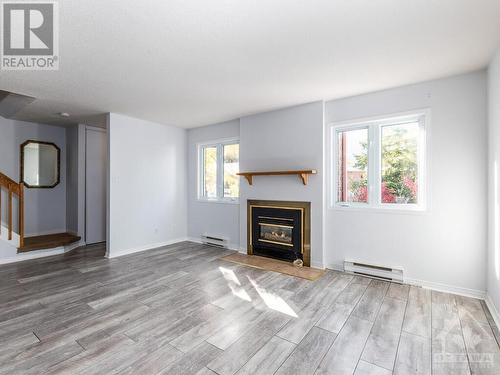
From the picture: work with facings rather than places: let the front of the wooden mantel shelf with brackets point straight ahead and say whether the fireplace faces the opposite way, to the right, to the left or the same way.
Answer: the same way

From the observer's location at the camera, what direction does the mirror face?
facing the viewer

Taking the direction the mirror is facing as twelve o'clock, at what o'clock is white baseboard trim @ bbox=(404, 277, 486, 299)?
The white baseboard trim is roughly at 11 o'clock from the mirror.

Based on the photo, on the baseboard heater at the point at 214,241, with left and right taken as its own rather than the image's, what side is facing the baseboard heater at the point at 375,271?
left

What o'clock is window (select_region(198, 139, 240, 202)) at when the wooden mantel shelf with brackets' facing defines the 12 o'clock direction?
The window is roughly at 3 o'clock from the wooden mantel shelf with brackets.

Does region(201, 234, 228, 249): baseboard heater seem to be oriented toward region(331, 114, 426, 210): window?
no

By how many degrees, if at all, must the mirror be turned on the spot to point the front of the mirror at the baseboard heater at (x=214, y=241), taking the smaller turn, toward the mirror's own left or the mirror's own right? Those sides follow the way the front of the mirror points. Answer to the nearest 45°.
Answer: approximately 45° to the mirror's own left

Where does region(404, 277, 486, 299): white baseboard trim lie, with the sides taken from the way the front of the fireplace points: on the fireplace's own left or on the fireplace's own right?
on the fireplace's own left

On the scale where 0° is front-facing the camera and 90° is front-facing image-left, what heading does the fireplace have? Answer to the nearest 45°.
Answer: approximately 45°

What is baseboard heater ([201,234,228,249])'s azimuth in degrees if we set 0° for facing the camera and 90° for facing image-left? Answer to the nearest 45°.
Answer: approximately 45°

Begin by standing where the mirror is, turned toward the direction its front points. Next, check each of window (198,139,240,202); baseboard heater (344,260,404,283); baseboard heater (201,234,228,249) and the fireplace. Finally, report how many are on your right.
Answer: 0

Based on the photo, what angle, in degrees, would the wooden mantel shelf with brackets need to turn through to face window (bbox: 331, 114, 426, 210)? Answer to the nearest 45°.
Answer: approximately 135° to its left

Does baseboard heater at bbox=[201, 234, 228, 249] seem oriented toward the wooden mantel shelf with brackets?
no

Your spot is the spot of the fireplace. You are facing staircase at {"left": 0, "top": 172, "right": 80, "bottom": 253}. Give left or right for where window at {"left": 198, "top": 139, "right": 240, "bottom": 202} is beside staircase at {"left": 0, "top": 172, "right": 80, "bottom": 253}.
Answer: right

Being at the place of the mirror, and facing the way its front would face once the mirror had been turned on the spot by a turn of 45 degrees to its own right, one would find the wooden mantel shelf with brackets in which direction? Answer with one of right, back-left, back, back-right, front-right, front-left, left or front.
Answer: left

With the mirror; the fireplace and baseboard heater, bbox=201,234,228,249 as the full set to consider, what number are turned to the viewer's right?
0

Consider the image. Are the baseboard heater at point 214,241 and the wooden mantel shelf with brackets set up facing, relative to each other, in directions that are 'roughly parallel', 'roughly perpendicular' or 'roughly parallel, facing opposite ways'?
roughly parallel

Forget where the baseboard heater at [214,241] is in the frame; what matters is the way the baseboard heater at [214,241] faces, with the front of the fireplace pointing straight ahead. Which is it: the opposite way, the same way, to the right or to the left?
the same way

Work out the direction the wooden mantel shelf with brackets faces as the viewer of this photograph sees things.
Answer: facing the viewer and to the left of the viewer
